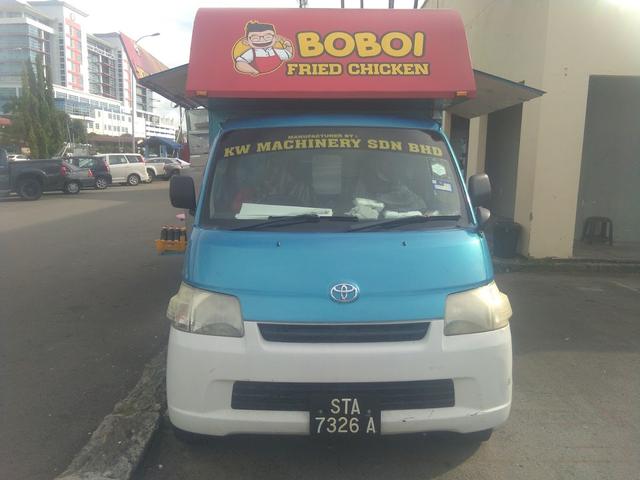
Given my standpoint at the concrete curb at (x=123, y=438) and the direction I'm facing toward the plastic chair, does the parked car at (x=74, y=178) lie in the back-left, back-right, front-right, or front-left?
front-left

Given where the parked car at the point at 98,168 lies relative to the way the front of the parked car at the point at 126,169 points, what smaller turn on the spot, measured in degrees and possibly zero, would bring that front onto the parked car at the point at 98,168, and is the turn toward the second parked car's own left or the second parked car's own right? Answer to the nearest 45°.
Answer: approximately 45° to the second parked car's own left

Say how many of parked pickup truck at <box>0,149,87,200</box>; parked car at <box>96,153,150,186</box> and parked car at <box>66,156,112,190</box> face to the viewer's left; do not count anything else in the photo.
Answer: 3

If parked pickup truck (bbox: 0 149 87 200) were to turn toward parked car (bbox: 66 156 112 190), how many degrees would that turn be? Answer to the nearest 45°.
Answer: approximately 135° to its right

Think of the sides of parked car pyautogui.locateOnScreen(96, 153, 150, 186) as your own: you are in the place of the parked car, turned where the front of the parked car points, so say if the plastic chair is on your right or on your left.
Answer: on your left

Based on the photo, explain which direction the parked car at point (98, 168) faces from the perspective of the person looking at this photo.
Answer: facing to the left of the viewer

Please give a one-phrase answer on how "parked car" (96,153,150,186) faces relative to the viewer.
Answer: facing to the left of the viewer
